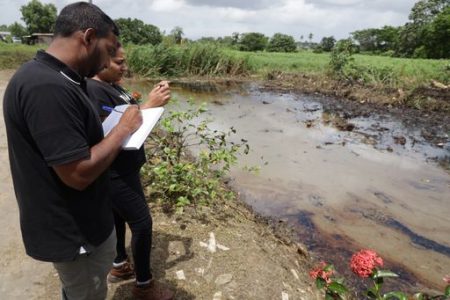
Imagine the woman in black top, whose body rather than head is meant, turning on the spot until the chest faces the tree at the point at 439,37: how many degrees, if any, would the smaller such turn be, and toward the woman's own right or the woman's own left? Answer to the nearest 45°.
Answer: approximately 45° to the woman's own left

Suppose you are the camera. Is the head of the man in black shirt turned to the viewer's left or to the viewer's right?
to the viewer's right

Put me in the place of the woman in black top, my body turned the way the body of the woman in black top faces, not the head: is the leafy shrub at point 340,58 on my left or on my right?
on my left

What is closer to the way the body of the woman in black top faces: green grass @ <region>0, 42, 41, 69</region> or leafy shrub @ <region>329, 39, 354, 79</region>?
the leafy shrub

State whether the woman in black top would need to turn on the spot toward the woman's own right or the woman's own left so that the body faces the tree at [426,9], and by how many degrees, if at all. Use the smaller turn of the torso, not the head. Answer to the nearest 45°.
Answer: approximately 45° to the woman's own left

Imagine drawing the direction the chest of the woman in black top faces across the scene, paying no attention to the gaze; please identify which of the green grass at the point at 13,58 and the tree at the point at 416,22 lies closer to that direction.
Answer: the tree

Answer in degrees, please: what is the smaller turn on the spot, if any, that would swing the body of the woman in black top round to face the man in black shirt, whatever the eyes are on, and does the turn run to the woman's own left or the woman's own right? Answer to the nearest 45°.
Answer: approximately 90° to the woman's own right

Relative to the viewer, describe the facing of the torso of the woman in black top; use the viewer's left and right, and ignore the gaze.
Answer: facing to the right of the viewer

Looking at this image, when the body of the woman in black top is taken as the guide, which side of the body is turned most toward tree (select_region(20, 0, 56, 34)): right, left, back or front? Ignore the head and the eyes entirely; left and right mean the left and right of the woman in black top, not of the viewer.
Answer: left

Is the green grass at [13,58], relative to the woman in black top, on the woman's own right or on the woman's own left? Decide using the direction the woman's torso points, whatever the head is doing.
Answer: on the woman's own left
